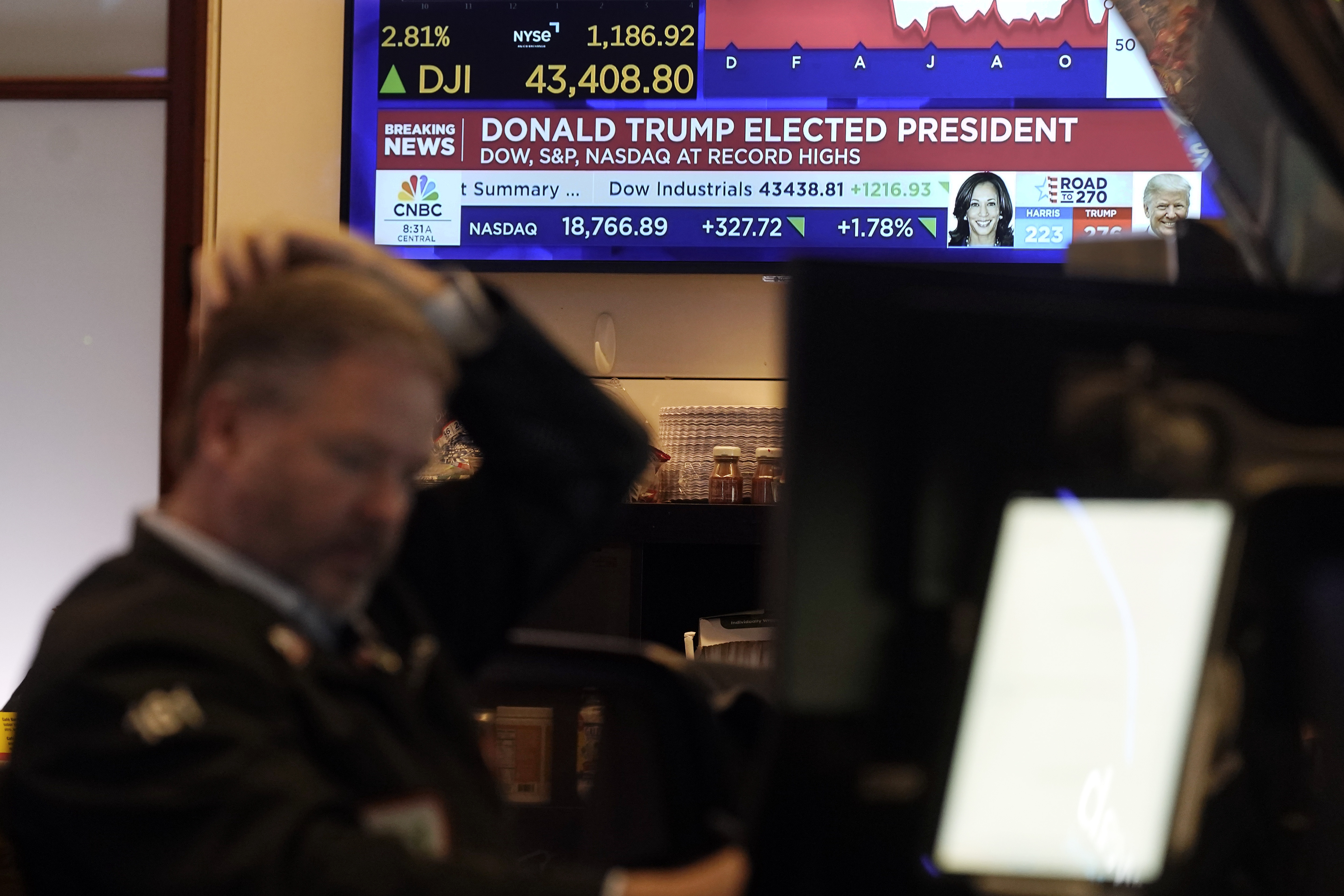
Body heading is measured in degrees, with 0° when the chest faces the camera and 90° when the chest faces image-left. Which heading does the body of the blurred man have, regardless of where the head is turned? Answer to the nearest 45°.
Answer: approximately 315°

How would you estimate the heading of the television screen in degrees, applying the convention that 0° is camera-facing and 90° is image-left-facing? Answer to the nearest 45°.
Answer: approximately 0°

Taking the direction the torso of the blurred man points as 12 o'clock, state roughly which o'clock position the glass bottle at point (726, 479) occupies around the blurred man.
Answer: The glass bottle is roughly at 8 o'clock from the blurred man.

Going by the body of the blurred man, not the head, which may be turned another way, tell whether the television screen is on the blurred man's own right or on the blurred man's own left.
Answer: on the blurred man's own left

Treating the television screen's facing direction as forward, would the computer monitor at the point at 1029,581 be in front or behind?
in front

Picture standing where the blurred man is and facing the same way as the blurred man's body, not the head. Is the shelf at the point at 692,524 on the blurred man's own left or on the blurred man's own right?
on the blurred man's own left

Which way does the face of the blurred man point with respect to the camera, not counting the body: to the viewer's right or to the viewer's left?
to the viewer's right

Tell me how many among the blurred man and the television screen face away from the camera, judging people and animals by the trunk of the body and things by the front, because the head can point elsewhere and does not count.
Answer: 0
